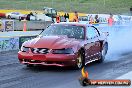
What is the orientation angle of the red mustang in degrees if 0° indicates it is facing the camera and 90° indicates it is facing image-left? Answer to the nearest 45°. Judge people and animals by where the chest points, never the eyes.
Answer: approximately 45°
